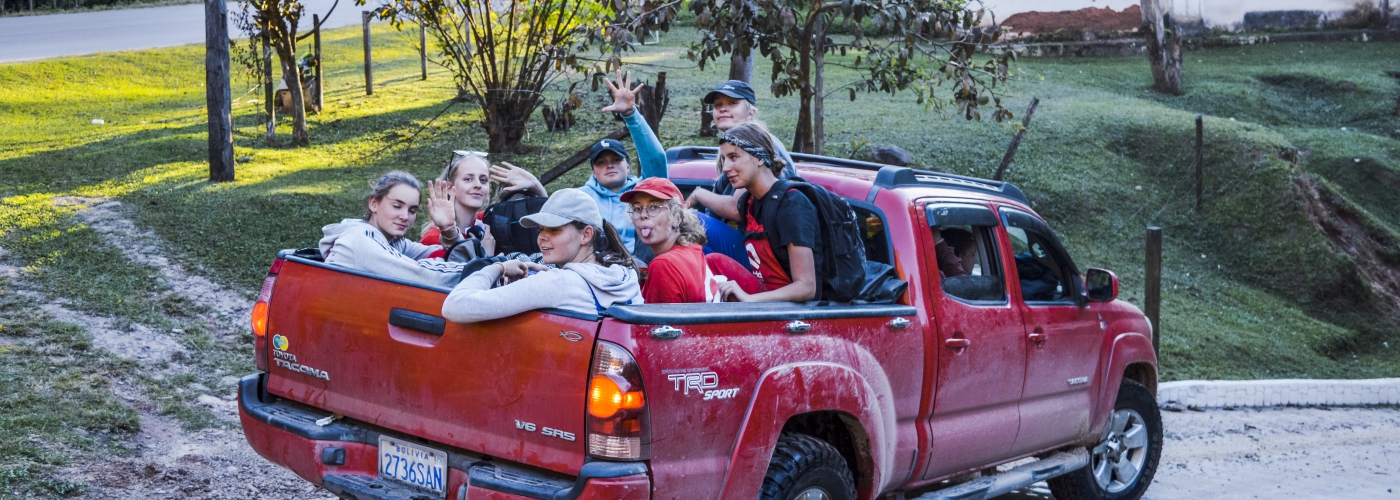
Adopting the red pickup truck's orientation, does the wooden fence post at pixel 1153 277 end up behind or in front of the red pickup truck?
in front

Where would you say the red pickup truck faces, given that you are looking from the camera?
facing away from the viewer and to the right of the viewer

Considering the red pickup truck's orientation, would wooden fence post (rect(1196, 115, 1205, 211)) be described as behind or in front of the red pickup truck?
in front

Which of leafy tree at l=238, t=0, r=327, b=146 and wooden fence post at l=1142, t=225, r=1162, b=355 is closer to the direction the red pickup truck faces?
the wooden fence post

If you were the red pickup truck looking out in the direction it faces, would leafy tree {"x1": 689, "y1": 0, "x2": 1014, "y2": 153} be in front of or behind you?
in front

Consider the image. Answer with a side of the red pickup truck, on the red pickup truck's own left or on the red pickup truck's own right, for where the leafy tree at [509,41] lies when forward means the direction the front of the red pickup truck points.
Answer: on the red pickup truck's own left

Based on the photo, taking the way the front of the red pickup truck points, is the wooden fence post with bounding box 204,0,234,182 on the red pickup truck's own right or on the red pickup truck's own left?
on the red pickup truck's own left

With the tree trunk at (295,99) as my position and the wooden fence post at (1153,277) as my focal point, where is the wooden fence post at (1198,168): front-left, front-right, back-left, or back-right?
front-left

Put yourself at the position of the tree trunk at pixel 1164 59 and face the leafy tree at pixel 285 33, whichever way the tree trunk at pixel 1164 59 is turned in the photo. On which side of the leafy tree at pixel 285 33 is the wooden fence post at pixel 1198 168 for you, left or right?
left
